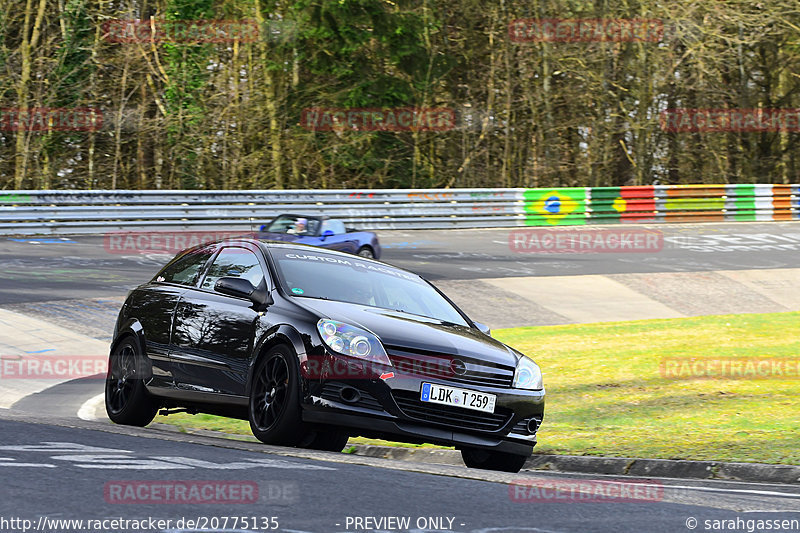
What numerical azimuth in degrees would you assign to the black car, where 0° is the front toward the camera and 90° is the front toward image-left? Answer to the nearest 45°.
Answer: approximately 315°

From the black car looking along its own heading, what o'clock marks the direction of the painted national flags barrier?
The painted national flags barrier is roughly at 8 o'clock from the black car.

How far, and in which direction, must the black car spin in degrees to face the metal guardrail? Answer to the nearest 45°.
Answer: approximately 135° to its left
